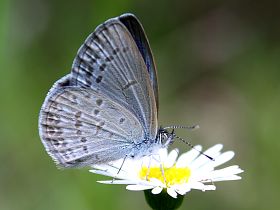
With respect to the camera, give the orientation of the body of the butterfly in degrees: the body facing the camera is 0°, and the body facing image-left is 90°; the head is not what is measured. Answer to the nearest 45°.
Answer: approximately 270°
